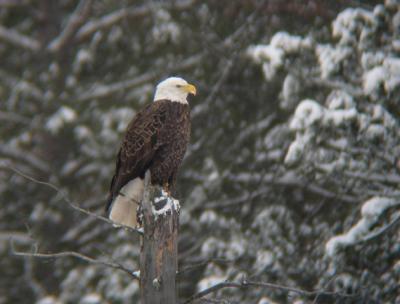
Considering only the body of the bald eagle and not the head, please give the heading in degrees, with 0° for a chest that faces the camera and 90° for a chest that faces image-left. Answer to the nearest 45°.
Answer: approximately 270°

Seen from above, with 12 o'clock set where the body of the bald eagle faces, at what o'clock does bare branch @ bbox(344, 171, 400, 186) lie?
The bare branch is roughly at 11 o'clock from the bald eagle.
